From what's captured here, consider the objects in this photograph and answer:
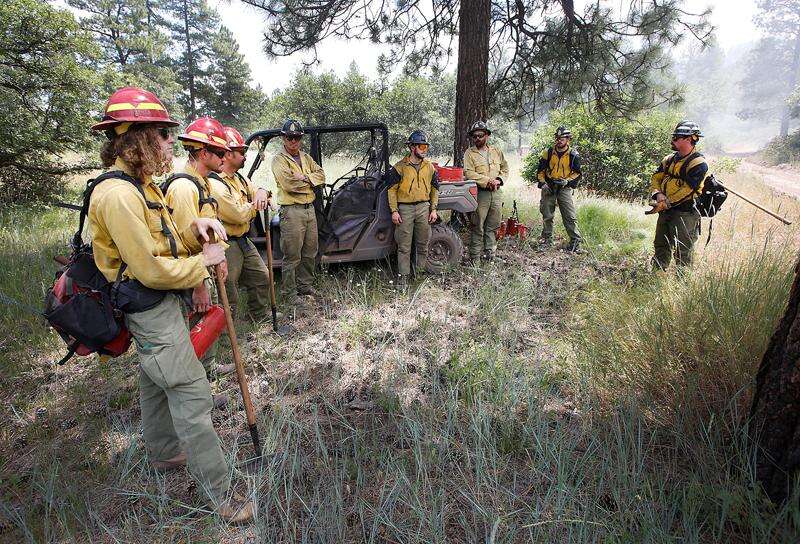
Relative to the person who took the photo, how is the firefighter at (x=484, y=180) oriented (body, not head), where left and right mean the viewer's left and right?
facing the viewer

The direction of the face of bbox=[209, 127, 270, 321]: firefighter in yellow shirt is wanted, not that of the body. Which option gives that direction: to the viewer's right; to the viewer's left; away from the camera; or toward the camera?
to the viewer's right

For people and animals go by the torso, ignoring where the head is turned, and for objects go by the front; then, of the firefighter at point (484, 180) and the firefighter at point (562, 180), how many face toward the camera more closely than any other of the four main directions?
2

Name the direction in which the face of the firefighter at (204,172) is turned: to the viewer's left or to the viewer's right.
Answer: to the viewer's right

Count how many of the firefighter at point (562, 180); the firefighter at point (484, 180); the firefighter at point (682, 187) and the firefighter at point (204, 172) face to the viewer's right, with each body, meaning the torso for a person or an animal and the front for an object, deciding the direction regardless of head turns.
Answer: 1

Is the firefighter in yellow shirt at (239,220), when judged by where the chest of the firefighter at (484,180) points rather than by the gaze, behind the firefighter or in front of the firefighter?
in front

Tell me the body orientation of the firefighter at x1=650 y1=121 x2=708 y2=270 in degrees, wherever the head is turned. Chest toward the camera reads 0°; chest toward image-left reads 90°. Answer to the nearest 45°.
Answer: approximately 45°

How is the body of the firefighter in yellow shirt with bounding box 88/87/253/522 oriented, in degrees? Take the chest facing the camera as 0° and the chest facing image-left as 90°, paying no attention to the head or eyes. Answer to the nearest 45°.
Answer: approximately 270°

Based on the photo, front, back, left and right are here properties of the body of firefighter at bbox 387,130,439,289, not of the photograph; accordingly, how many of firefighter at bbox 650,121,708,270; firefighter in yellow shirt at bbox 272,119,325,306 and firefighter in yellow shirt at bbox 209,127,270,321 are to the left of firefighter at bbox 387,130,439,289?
1

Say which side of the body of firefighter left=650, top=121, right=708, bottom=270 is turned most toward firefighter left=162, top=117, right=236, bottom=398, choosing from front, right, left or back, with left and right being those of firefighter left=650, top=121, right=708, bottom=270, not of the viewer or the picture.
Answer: front

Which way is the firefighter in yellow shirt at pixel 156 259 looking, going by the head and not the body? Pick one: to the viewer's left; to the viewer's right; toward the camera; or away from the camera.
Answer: to the viewer's right

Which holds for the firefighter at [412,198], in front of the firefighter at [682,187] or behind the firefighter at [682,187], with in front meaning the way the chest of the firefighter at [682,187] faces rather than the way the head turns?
in front

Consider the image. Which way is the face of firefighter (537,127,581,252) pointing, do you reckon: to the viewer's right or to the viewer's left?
to the viewer's left

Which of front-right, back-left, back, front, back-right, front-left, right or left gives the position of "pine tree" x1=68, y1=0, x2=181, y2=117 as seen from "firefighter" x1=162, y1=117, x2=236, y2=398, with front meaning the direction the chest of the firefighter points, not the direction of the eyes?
left

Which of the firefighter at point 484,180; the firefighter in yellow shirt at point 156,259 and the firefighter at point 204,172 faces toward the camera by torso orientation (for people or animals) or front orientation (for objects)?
the firefighter at point 484,180

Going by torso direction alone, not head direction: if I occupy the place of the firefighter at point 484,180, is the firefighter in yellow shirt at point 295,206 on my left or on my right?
on my right
